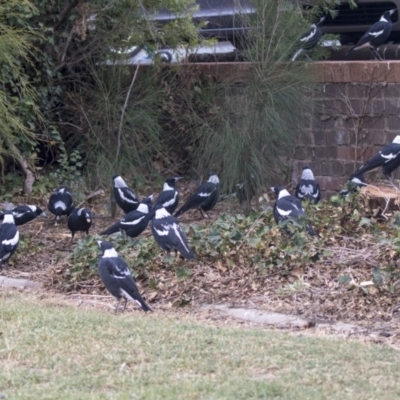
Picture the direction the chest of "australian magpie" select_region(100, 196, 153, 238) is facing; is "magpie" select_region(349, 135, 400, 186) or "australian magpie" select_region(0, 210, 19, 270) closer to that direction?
the "magpie" select_region(349, 135, 400, 186)

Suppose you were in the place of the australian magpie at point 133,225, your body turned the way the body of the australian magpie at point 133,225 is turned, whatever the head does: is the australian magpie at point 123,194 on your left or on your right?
on your left

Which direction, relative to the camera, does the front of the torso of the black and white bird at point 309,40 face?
to the viewer's right

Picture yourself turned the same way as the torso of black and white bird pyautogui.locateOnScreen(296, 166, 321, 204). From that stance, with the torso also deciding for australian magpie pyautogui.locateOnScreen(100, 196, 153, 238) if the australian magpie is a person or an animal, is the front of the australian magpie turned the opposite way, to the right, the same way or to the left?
to the right

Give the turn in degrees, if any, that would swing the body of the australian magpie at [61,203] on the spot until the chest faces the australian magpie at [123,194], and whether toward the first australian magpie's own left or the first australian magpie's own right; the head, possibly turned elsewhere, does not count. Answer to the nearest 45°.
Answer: approximately 45° to the first australian magpie's own left

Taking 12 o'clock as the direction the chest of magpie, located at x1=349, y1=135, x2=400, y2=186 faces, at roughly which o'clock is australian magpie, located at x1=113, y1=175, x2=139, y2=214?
The australian magpie is roughly at 6 o'clock from the magpie.

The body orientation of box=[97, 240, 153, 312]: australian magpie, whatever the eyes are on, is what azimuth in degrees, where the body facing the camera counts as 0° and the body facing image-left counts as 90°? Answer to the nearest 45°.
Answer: approximately 90°

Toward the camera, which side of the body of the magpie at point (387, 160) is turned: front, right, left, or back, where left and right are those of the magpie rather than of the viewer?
right

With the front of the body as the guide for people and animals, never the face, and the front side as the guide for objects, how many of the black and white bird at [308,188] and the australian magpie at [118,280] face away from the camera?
1

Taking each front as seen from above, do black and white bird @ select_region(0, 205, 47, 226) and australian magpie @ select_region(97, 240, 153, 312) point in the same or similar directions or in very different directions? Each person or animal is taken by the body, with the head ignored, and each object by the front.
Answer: very different directions

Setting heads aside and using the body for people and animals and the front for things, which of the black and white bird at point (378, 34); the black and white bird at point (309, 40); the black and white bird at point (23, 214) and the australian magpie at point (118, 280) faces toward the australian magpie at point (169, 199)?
the black and white bird at point (23, 214)

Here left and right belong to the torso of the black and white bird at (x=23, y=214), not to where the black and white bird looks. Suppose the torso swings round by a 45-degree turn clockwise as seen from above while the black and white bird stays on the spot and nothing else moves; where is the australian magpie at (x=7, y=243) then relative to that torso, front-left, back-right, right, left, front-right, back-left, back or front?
front-right

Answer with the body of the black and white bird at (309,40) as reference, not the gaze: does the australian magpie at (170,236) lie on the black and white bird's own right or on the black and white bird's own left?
on the black and white bird's own right
